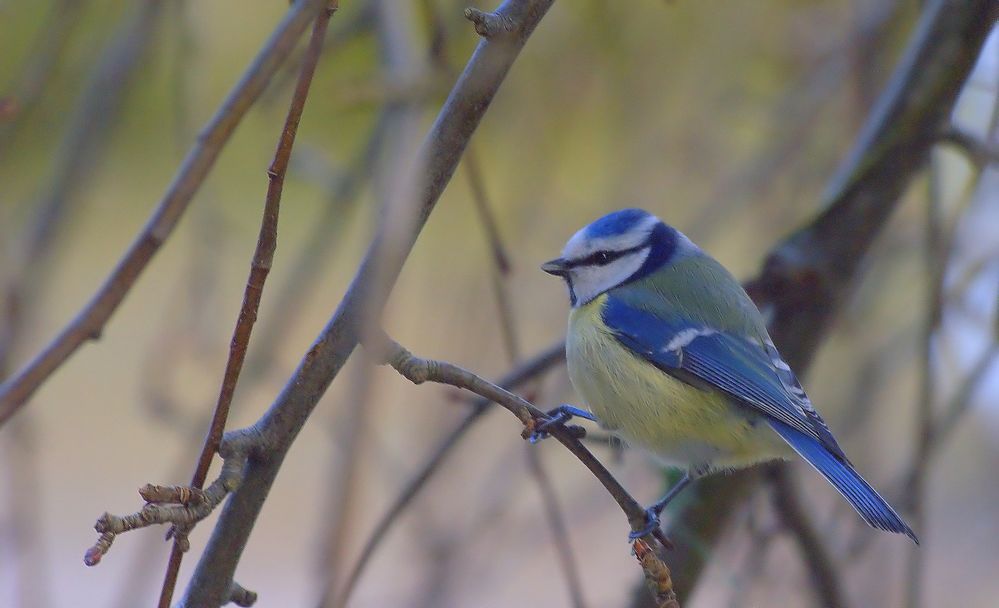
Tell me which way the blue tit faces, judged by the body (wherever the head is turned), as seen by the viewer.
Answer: to the viewer's left

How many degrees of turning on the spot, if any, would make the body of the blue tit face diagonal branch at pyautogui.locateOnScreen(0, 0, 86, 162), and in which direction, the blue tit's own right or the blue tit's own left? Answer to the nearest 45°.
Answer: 0° — it already faces it
